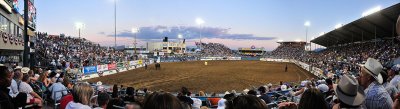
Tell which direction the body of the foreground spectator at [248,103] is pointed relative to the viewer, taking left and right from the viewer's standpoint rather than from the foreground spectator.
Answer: facing away from the viewer

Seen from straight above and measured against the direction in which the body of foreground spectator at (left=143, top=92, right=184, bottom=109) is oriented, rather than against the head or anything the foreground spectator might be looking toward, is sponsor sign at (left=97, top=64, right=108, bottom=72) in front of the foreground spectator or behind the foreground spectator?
in front

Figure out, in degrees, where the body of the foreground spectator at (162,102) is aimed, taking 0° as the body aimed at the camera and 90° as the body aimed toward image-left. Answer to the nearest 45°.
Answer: approximately 180°

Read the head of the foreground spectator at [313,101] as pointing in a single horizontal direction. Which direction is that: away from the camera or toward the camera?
away from the camera

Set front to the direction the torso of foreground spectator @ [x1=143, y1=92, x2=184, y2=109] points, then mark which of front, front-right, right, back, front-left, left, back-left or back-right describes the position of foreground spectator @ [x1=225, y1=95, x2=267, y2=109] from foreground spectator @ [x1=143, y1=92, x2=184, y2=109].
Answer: right

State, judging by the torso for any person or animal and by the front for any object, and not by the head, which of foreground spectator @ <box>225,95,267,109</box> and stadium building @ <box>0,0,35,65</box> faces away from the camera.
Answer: the foreground spectator

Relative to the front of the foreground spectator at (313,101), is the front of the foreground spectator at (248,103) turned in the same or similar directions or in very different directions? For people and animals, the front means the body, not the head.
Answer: same or similar directions

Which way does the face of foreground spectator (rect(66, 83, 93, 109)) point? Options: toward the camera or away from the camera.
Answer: away from the camera

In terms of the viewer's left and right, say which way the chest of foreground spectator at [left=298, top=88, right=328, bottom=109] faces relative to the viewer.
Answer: facing away from the viewer

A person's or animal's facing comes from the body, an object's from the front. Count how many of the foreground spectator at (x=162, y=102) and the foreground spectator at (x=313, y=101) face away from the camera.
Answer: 2

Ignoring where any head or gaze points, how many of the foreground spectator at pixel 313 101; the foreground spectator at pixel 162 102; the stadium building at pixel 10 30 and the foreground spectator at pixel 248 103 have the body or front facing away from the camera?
3

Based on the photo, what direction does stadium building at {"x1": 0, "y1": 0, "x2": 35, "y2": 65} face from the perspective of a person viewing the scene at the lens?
facing the viewer and to the right of the viewer

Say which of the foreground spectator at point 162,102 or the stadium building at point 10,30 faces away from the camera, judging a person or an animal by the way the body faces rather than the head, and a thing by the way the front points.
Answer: the foreground spectator
